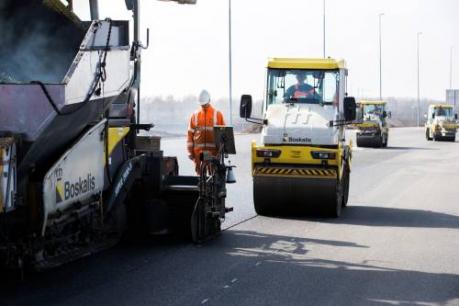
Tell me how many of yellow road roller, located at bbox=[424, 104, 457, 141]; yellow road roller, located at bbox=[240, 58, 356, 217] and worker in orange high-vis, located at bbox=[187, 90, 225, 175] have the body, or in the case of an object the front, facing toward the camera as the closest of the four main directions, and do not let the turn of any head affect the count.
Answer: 3

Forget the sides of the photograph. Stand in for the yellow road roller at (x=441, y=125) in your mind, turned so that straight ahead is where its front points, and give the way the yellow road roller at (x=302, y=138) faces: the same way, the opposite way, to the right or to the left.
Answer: the same way

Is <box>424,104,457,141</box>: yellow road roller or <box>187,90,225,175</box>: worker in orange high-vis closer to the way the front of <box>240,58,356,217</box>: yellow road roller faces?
the worker in orange high-vis

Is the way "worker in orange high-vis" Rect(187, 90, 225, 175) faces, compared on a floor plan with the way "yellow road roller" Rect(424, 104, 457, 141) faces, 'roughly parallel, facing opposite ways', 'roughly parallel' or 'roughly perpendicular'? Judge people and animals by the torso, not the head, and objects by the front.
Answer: roughly parallel

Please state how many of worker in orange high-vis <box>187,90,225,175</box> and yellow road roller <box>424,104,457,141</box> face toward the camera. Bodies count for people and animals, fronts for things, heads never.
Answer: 2

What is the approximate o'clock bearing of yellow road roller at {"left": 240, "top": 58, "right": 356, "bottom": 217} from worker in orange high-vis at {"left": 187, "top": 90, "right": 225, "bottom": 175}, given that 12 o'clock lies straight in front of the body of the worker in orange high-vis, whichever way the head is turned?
The yellow road roller is roughly at 8 o'clock from the worker in orange high-vis.

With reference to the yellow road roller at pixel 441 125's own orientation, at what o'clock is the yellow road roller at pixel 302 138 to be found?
the yellow road roller at pixel 302 138 is roughly at 12 o'clock from the yellow road roller at pixel 441 125.

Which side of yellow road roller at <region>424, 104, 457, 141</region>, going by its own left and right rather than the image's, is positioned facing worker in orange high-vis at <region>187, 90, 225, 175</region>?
front

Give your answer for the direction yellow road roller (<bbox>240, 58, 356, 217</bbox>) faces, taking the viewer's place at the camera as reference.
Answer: facing the viewer

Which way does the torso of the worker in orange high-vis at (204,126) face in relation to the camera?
toward the camera
